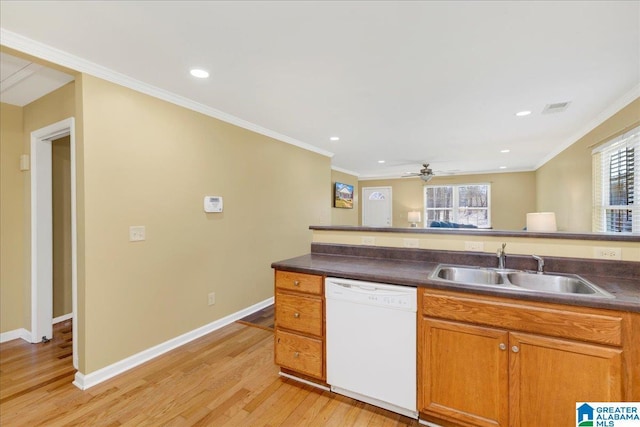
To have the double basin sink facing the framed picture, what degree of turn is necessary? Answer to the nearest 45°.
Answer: approximately 135° to its right

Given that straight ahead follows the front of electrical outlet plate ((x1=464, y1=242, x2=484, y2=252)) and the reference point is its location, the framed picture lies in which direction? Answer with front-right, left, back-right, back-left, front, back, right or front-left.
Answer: back-right

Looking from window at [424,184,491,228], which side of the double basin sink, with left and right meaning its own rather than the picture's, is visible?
back

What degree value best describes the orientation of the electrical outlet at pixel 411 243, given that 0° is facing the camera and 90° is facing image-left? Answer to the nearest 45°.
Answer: approximately 0°

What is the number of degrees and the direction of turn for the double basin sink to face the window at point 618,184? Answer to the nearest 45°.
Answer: approximately 135° to its left

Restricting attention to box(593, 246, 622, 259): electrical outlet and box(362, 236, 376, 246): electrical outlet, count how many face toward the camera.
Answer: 2

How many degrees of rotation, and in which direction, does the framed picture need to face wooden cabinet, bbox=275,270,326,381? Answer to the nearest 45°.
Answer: approximately 45° to its right

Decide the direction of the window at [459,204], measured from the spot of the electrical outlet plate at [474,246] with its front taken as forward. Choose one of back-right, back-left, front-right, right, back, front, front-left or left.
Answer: back

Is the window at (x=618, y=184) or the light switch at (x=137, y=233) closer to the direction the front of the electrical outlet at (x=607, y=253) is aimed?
the light switch

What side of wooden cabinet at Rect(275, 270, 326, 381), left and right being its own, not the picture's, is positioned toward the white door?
back
